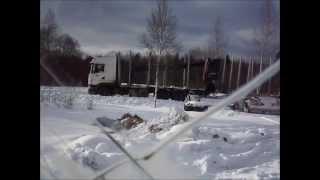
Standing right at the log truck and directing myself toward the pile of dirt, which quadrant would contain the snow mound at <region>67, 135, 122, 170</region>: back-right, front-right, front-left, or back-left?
front-right

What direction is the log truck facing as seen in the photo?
to the viewer's left
